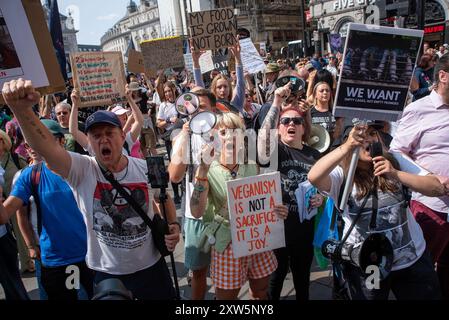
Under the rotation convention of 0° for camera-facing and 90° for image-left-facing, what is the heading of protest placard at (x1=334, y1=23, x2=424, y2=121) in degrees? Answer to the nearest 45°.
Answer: approximately 0°

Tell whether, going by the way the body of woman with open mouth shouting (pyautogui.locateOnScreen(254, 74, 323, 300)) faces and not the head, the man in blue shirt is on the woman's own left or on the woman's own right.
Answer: on the woman's own right

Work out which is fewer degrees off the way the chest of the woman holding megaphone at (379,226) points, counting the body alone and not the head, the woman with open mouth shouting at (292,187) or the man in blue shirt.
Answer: the man in blue shirt

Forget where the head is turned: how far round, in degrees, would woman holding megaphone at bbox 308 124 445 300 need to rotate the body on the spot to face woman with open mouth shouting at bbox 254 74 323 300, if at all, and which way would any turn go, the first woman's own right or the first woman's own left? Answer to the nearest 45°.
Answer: approximately 135° to the first woman's own right

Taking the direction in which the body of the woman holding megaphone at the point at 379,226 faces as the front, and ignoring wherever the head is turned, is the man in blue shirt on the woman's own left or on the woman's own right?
on the woman's own right

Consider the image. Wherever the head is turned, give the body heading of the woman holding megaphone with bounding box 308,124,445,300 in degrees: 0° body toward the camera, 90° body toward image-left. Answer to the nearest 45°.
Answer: approximately 0°

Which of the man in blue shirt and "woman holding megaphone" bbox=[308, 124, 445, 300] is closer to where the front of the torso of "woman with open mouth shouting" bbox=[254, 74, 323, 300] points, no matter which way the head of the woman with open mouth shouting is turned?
the woman holding megaphone
